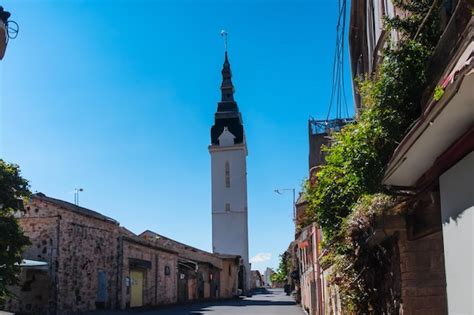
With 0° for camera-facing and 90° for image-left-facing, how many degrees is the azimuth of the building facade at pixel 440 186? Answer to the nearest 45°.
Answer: approximately 90°

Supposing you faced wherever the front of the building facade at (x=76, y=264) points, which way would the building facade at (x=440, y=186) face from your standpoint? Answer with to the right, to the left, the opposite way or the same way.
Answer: the opposite way

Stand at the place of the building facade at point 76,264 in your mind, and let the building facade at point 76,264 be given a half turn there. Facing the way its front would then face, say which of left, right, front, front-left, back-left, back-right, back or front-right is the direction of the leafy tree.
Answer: back-left

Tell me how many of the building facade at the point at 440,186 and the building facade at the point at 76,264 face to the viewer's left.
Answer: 1

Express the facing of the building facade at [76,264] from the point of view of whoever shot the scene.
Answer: facing the viewer and to the right of the viewer

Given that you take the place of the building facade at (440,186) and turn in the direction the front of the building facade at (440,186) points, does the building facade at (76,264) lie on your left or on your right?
on your right
